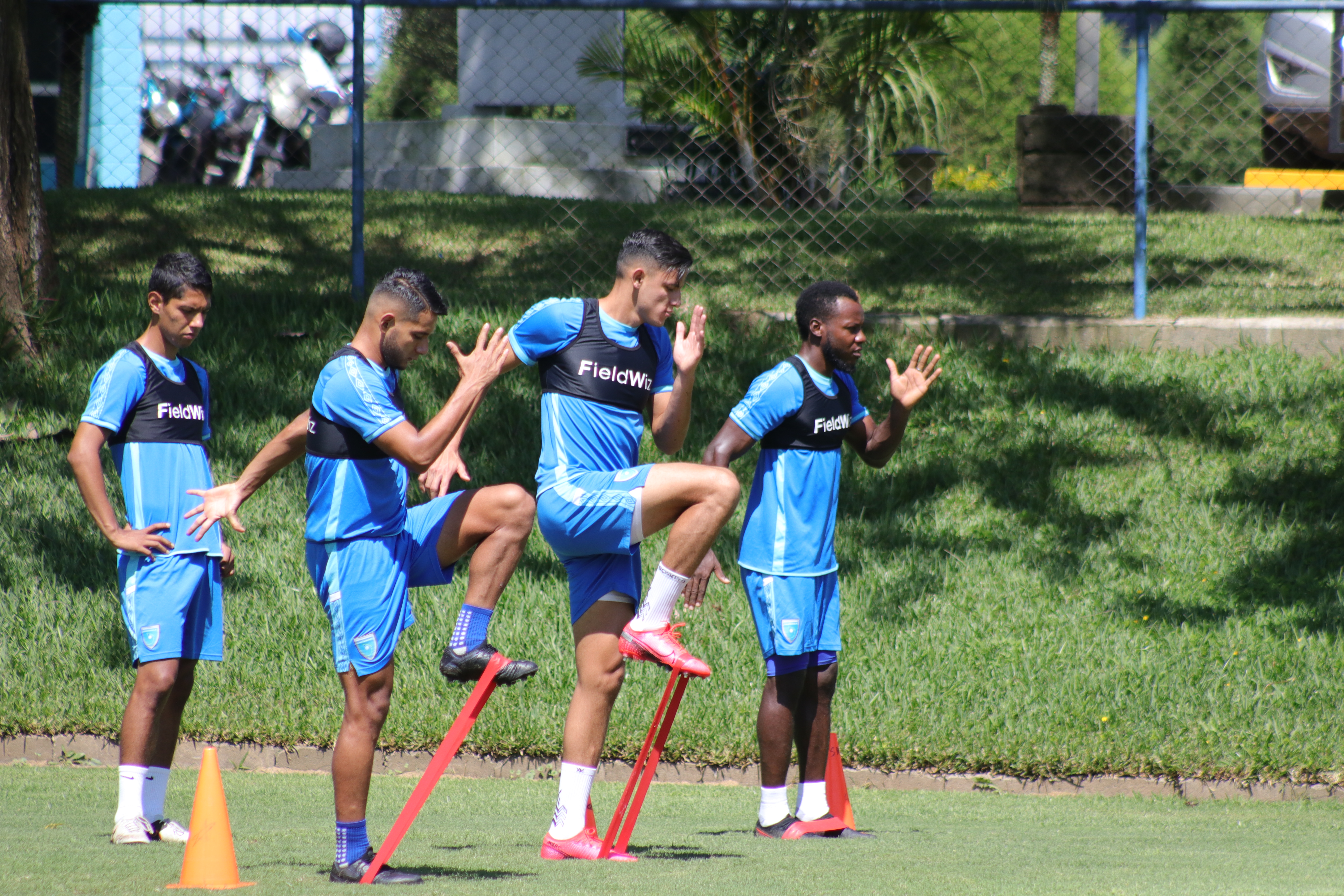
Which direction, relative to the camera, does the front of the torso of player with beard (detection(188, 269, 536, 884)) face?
to the viewer's right

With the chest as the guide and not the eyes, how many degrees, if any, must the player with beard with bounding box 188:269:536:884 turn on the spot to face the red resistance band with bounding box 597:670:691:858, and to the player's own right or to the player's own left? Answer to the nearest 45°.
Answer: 0° — they already face it

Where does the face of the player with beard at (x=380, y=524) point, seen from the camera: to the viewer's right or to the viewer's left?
to the viewer's right

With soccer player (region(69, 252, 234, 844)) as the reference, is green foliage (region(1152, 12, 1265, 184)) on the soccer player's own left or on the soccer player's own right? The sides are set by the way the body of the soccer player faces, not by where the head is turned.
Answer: on the soccer player's own left

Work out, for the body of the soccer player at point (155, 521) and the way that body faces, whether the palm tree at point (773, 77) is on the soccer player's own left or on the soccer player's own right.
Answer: on the soccer player's own left

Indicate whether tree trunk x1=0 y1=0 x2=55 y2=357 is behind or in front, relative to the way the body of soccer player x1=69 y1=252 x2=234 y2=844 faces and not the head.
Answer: behind

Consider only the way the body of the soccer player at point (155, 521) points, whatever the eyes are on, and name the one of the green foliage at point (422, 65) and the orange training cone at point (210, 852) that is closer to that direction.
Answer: the orange training cone

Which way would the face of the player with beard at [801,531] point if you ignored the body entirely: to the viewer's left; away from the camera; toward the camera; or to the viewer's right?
to the viewer's right

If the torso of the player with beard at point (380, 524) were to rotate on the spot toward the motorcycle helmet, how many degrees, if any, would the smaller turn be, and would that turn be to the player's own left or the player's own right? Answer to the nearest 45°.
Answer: approximately 90° to the player's own left

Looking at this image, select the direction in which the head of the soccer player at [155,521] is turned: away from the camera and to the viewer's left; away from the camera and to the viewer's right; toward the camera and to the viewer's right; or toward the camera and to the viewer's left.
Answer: toward the camera and to the viewer's right

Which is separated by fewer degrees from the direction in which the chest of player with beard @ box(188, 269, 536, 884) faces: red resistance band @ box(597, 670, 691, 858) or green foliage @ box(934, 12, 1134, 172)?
the red resistance band
